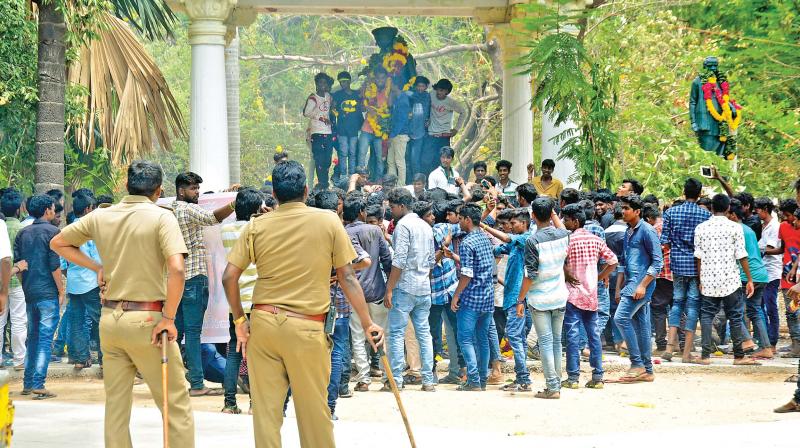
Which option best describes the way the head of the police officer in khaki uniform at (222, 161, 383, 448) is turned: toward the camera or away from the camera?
away from the camera

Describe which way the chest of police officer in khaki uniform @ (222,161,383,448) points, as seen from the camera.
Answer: away from the camera

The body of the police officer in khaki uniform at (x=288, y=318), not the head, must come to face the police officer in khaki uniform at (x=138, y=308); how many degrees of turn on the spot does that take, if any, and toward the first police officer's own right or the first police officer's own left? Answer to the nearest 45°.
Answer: approximately 90° to the first police officer's own left

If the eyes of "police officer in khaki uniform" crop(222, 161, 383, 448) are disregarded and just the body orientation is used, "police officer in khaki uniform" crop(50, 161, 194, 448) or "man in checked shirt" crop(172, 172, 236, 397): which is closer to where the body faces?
the man in checked shirt

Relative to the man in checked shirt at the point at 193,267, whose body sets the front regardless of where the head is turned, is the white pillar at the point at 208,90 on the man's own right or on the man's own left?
on the man's own left

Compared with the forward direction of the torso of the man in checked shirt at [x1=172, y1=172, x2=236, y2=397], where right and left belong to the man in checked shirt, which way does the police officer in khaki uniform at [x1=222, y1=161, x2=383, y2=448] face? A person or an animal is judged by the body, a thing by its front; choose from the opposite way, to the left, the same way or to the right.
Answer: to the left

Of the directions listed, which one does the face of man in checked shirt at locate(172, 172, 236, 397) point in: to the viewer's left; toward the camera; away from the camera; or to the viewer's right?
to the viewer's right

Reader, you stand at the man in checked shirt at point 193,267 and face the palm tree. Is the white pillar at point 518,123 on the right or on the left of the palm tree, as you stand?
right

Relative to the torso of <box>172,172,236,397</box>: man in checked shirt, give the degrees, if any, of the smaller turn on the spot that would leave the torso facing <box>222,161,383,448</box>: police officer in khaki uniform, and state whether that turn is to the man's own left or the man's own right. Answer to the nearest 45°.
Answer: approximately 90° to the man's own right

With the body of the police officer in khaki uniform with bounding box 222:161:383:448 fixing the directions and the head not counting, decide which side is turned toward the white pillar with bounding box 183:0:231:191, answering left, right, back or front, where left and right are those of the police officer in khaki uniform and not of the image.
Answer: front

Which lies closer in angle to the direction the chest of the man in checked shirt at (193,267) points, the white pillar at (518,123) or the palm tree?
the white pillar

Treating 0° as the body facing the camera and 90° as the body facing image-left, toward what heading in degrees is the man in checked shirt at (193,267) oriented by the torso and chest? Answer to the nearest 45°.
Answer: approximately 270°

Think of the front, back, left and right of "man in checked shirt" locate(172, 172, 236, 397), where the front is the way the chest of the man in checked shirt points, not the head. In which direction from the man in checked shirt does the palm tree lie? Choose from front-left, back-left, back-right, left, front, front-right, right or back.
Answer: left

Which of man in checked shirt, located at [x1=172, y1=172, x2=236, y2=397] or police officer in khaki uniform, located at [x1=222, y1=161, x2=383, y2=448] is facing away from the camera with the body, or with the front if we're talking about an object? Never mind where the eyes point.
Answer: the police officer in khaki uniform

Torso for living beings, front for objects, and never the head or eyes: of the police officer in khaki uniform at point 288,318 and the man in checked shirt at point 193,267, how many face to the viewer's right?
1
